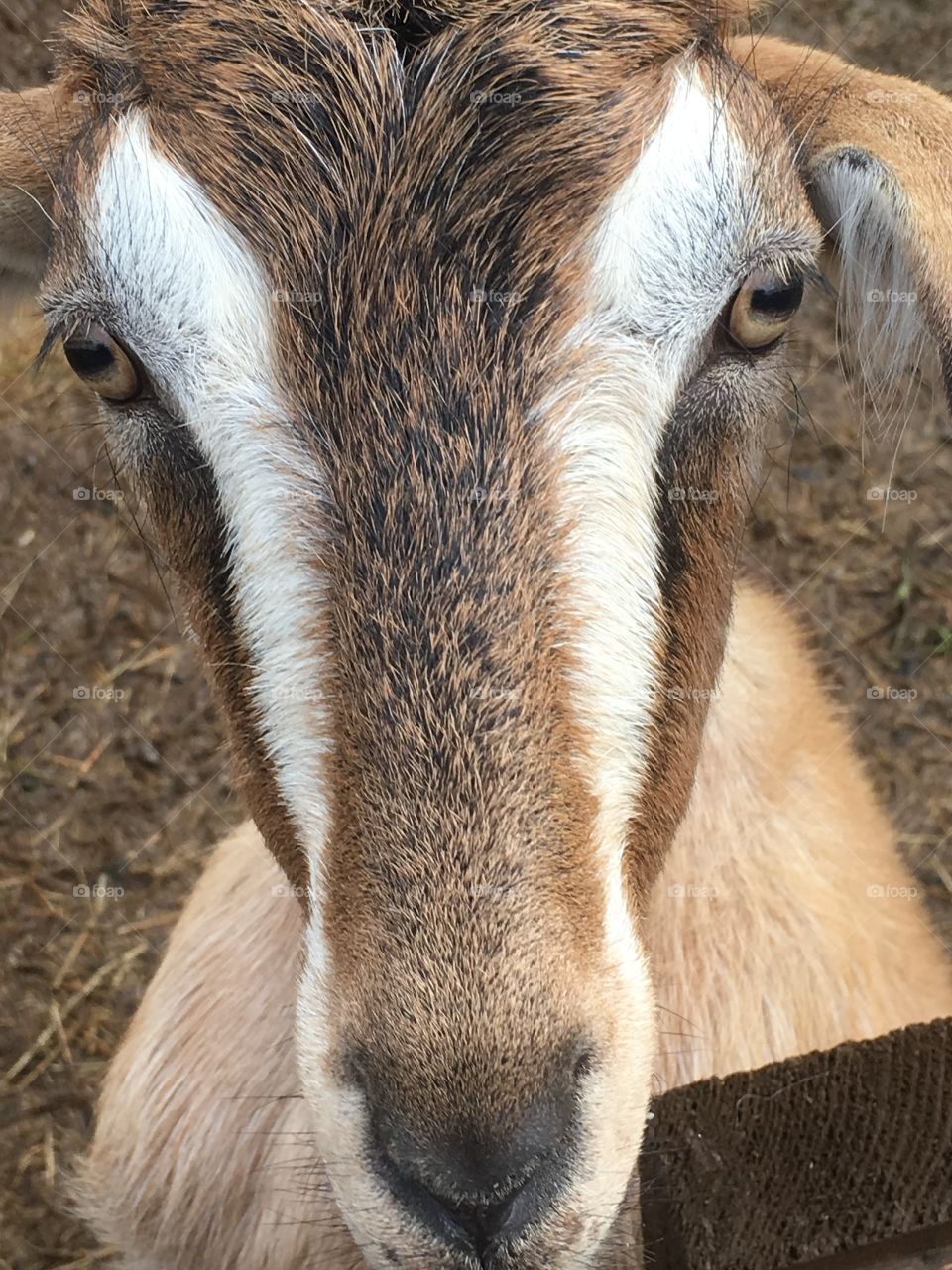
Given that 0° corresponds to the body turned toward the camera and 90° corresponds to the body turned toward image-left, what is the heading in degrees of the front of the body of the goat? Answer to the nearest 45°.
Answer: approximately 0°
